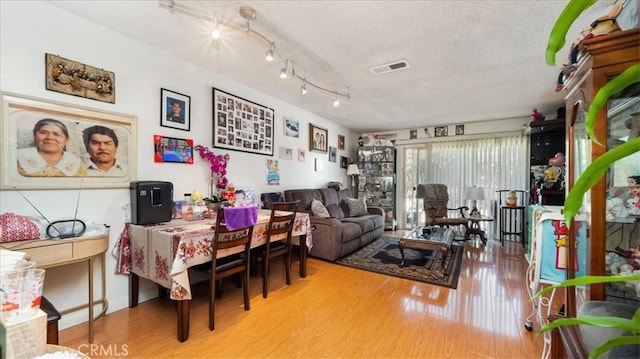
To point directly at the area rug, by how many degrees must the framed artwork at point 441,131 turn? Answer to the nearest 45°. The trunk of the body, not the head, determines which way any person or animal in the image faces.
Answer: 0° — it already faces it

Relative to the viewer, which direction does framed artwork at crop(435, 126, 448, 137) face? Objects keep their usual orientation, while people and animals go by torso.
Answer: toward the camera

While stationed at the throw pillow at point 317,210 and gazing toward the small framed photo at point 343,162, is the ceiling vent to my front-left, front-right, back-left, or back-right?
back-right

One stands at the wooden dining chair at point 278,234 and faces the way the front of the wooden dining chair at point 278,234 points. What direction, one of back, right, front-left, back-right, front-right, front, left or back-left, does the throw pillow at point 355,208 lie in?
right

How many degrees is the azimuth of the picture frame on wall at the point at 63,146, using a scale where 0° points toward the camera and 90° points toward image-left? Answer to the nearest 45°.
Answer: approximately 315°

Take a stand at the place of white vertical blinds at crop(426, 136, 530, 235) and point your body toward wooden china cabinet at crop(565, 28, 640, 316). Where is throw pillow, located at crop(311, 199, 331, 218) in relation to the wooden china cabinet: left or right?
right

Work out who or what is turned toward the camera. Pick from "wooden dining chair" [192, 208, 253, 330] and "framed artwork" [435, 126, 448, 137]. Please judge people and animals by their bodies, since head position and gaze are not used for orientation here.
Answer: the framed artwork

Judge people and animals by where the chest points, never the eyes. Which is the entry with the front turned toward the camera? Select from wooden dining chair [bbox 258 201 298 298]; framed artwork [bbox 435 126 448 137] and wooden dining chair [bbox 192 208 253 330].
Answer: the framed artwork

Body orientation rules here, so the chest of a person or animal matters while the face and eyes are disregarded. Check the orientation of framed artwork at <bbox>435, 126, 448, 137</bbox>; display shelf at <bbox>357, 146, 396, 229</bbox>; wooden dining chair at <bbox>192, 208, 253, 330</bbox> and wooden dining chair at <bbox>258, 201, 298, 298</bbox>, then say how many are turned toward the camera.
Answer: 2

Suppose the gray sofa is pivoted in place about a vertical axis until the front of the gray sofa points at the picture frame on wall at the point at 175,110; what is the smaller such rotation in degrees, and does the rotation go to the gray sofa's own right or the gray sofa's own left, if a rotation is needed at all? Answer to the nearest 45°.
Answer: approximately 90° to the gray sofa's own right

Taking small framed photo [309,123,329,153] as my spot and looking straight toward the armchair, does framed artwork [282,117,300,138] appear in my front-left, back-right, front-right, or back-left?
back-right

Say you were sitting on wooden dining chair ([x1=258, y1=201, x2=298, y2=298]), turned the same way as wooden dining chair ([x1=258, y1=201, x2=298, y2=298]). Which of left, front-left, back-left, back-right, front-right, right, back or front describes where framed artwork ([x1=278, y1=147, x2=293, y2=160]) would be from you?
front-right

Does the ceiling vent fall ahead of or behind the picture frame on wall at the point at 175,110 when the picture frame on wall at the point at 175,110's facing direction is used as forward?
ahead

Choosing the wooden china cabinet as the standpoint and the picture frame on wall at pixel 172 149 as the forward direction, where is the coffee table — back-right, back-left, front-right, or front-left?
front-right

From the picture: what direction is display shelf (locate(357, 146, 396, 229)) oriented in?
toward the camera

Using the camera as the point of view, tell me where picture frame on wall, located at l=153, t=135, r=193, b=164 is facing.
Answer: facing the viewer and to the right of the viewer
